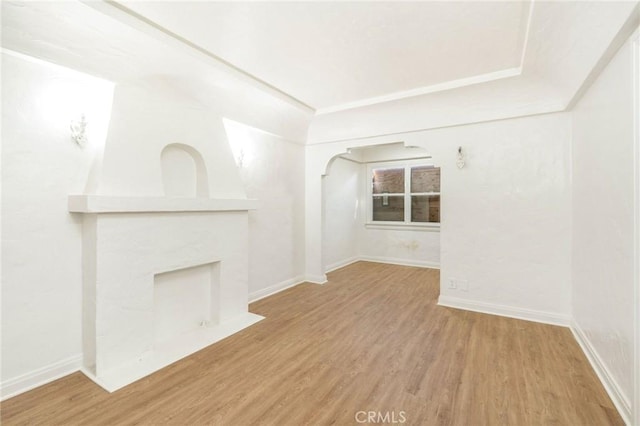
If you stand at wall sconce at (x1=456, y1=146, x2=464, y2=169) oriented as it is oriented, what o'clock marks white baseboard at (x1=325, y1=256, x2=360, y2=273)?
The white baseboard is roughly at 4 o'clock from the wall sconce.

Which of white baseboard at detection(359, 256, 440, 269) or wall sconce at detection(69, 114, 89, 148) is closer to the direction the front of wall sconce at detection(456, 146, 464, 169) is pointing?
the wall sconce

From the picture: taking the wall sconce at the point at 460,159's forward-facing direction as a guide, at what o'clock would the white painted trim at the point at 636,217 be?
The white painted trim is roughly at 11 o'clock from the wall sconce.

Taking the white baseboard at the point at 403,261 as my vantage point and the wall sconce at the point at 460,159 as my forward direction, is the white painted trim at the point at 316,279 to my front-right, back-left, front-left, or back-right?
front-right

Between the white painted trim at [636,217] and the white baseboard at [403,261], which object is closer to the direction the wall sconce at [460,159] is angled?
the white painted trim

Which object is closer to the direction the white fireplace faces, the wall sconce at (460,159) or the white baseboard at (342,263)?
the wall sconce

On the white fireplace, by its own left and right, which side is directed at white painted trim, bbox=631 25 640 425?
front

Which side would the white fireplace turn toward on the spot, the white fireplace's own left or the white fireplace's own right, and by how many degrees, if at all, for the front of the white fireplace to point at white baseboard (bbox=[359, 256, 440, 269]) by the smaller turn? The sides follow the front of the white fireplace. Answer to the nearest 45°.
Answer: approximately 45° to the white fireplace's own left

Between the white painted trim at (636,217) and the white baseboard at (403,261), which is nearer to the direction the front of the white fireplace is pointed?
the white painted trim

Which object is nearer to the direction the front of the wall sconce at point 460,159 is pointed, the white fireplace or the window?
the white fireplace

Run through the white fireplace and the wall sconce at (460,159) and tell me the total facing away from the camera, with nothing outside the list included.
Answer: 0

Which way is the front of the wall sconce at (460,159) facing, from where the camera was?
facing the viewer

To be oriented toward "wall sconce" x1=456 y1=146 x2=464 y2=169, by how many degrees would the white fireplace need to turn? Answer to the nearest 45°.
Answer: approximately 45° to its left

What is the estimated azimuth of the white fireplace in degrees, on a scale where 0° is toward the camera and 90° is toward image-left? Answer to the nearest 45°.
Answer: approximately 315°

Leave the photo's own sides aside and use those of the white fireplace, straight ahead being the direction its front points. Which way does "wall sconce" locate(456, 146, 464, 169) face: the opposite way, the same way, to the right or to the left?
to the right

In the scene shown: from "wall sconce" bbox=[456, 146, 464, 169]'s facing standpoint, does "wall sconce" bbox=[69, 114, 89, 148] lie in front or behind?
in front
